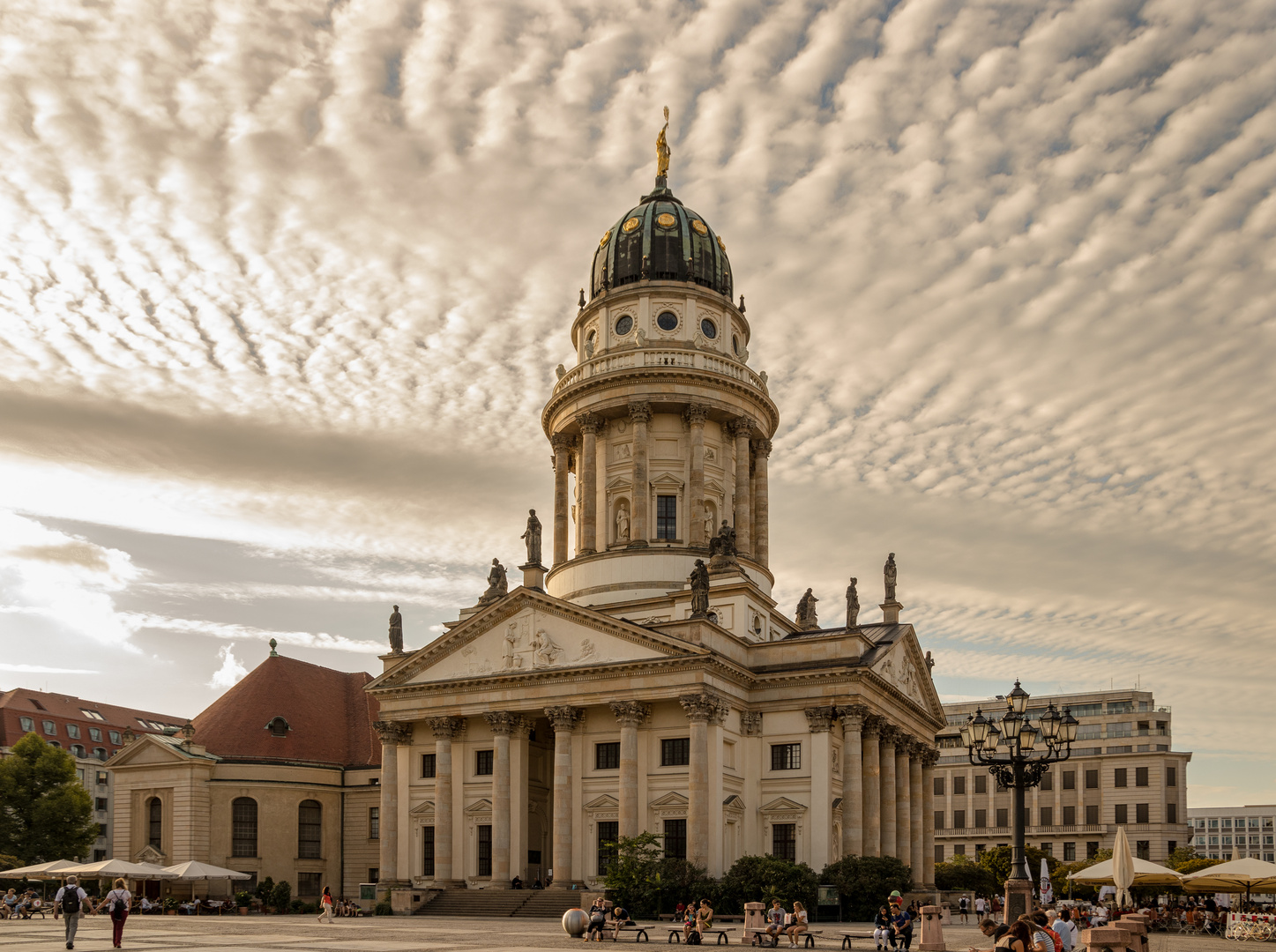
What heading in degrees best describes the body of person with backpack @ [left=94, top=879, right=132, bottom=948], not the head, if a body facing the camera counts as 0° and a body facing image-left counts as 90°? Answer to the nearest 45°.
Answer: approximately 180°

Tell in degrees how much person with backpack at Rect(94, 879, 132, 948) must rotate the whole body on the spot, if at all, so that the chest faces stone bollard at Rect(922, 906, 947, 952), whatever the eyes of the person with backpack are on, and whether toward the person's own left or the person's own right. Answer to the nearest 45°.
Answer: approximately 90° to the person's own right

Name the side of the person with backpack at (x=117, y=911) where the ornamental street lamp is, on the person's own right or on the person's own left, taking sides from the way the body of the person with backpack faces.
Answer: on the person's own right
